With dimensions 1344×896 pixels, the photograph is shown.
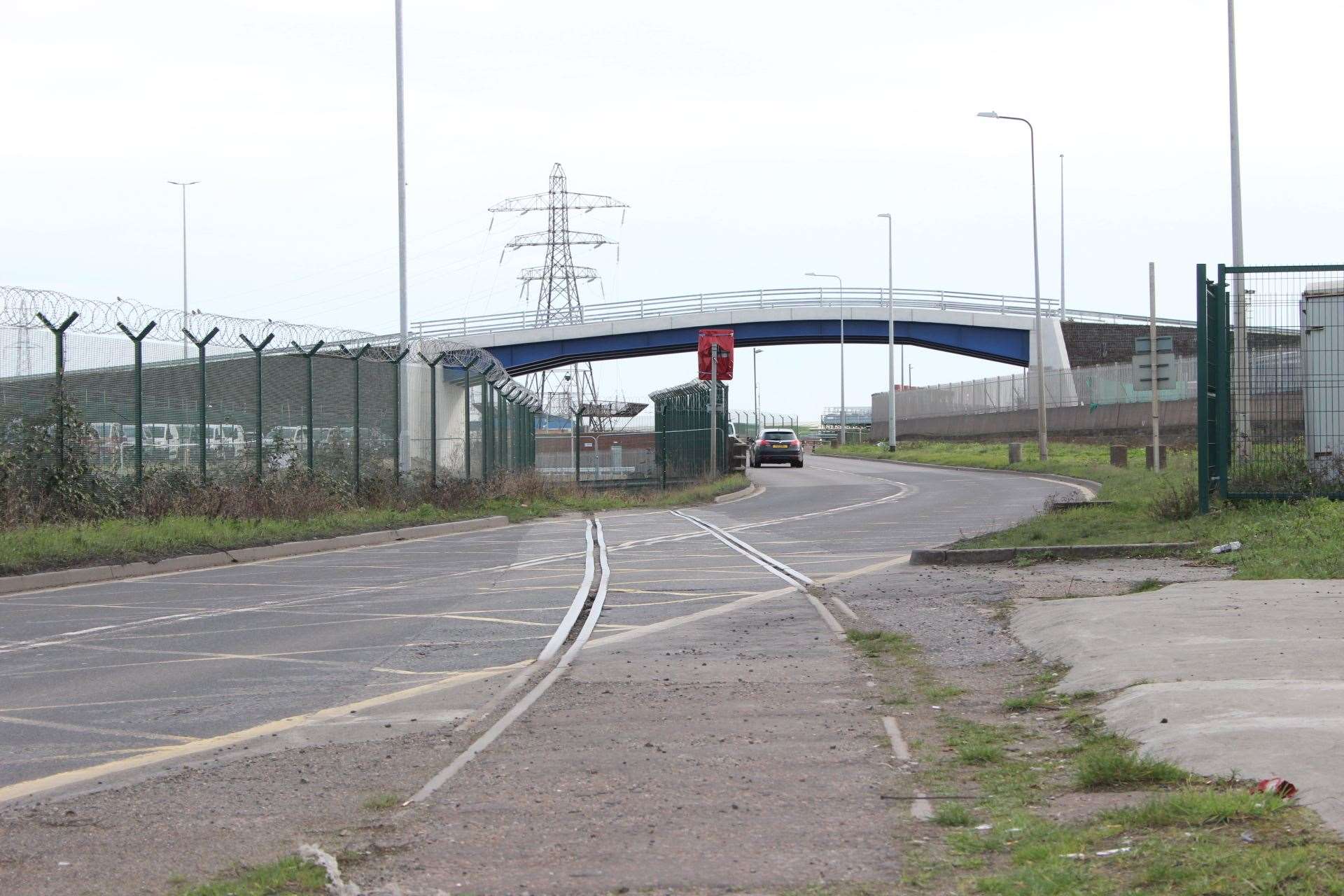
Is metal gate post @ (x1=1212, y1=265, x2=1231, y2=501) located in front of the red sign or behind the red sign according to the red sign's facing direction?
in front

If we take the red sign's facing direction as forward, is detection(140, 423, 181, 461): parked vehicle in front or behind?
in front

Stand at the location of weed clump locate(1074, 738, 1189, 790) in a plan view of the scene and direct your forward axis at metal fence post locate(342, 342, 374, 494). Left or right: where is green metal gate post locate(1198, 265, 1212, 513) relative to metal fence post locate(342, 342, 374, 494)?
right

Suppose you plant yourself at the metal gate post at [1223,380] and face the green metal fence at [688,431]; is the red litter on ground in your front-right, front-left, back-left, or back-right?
back-left
